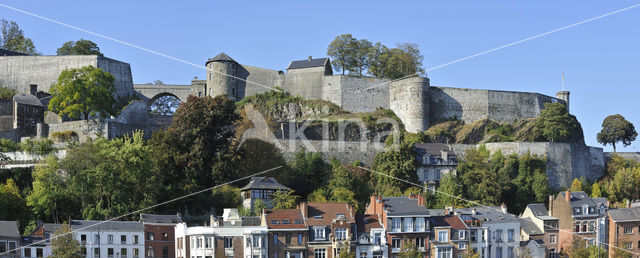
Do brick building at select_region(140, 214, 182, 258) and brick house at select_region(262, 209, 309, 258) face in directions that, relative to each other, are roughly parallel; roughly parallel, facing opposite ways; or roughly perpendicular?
roughly parallel

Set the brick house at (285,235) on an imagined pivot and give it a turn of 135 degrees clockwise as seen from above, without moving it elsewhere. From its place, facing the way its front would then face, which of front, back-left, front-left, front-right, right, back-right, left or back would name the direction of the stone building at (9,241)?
front-left

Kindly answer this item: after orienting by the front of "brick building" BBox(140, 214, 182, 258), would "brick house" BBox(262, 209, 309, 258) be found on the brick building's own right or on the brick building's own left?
on the brick building's own left

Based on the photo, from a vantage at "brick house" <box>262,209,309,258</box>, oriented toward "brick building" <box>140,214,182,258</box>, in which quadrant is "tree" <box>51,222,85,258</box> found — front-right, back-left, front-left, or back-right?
front-left

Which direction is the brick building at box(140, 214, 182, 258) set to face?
toward the camera

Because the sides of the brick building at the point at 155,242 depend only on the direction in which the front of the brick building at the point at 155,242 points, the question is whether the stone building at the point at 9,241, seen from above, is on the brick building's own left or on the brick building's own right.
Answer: on the brick building's own right

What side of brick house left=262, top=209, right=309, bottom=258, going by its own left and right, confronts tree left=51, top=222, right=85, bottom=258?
right

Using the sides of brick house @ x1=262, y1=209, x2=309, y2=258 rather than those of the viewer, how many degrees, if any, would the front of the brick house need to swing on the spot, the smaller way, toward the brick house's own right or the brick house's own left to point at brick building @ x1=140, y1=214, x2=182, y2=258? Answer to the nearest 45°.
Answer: approximately 90° to the brick house's own right

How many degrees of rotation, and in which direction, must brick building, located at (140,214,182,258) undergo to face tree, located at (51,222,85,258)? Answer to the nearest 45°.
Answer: approximately 45° to its right

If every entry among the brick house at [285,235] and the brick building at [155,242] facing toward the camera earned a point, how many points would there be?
2

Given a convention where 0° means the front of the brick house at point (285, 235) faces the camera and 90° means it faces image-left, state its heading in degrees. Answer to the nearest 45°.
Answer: approximately 0°
